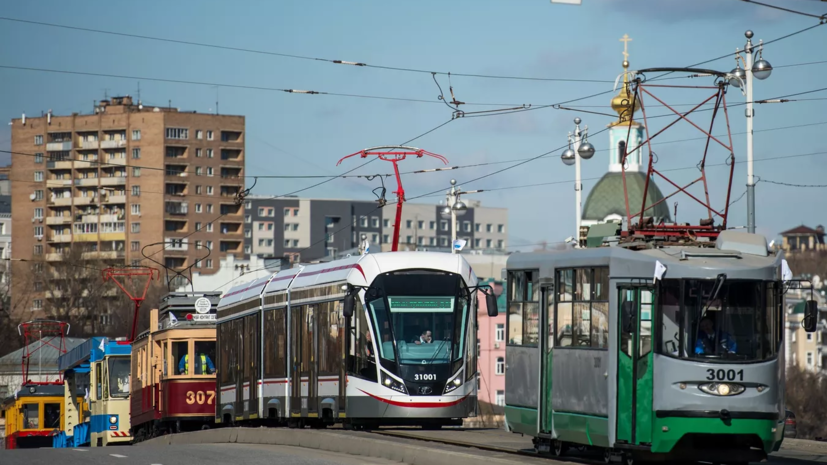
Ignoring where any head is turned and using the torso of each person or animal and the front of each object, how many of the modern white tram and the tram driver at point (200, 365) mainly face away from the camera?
0

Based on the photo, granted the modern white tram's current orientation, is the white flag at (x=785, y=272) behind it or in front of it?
in front

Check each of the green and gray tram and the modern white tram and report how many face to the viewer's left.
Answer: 0

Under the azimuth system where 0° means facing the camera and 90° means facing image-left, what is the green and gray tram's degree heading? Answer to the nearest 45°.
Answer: approximately 315°

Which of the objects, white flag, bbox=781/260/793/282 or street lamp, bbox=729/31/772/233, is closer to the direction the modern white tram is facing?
the white flag

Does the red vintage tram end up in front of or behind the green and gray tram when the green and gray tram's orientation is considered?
behind

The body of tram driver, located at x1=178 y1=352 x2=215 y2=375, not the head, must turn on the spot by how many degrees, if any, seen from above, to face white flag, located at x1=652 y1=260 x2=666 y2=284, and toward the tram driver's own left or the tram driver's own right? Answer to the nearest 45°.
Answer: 0° — they already face it
